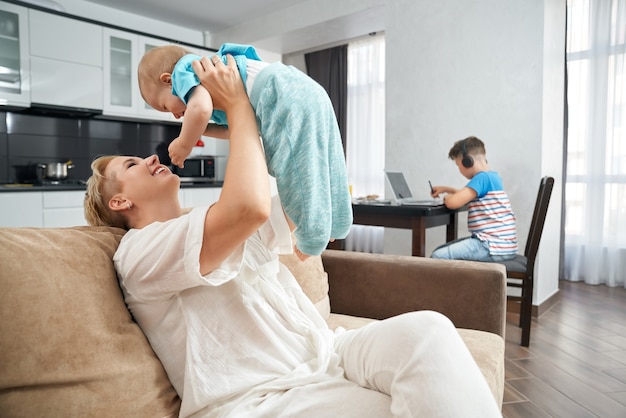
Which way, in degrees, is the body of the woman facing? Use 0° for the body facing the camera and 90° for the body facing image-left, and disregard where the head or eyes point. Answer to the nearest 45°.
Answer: approximately 270°

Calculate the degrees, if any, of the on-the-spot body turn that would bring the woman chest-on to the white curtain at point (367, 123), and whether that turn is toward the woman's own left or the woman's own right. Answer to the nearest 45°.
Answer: approximately 90° to the woman's own left

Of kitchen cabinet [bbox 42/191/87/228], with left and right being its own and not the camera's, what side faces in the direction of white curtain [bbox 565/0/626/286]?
left

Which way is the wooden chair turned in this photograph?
to the viewer's left

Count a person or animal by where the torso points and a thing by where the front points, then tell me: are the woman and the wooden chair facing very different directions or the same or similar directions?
very different directions

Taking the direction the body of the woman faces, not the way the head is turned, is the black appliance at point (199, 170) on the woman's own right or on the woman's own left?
on the woman's own left

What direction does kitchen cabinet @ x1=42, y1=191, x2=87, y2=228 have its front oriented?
toward the camera

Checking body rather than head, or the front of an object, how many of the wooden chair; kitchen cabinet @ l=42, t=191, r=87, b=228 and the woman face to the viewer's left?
1

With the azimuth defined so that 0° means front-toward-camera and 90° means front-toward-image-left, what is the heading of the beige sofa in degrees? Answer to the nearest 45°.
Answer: approximately 270°

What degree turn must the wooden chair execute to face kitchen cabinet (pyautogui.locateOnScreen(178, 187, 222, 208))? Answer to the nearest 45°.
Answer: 0° — it already faces it

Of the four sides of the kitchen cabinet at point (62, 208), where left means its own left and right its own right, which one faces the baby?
front

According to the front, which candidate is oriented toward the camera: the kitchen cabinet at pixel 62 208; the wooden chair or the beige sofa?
the kitchen cabinet

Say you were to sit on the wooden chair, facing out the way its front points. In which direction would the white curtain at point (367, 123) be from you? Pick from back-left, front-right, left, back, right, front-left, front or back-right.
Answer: front-right

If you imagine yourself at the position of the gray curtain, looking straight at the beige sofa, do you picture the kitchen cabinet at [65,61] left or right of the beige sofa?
right

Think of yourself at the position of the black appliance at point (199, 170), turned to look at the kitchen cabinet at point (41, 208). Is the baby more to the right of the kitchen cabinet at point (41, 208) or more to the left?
left

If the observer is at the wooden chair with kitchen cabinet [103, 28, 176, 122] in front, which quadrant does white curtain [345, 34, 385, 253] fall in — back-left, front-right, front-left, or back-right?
front-right
